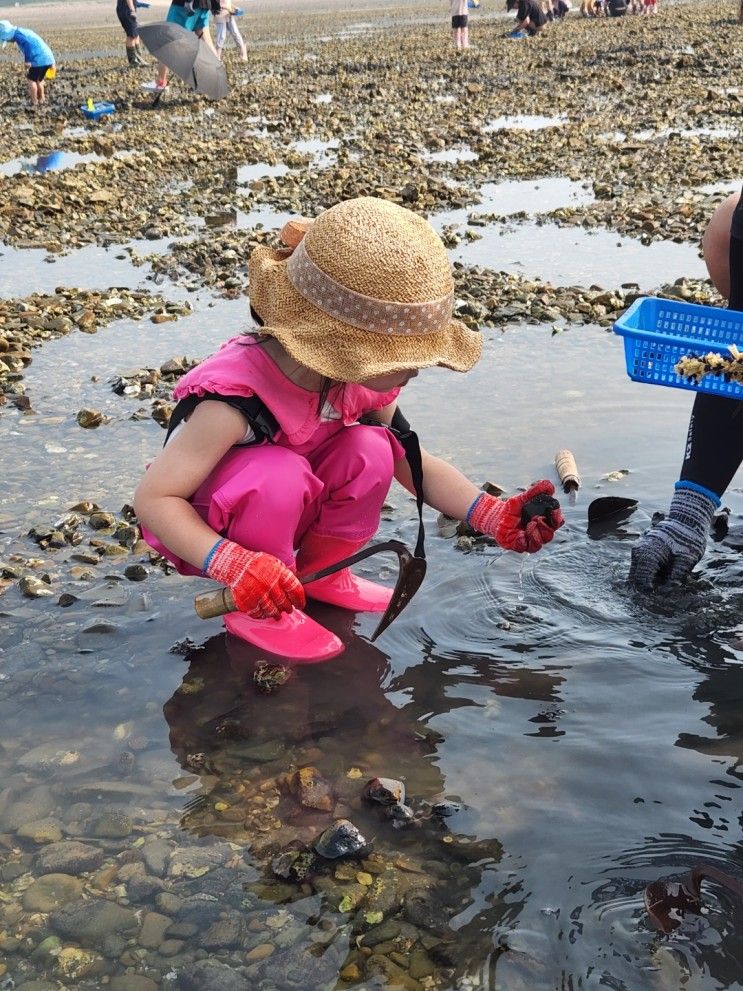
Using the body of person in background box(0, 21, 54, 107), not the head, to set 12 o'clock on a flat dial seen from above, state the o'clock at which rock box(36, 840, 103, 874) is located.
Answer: The rock is roughly at 9 o'clock from the person in background.

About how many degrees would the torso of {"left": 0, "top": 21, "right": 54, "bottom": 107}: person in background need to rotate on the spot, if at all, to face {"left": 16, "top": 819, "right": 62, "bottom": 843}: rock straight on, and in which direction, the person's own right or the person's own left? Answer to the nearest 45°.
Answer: approximately 90° to the person's own left

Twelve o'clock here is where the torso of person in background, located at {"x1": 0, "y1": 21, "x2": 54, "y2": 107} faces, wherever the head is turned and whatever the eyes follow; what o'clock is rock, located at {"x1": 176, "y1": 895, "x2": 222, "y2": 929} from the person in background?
The rock is roughly at 9 o'clock from the person in background.

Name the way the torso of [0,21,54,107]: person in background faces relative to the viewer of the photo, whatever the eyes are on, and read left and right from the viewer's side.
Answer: facing to the left of the viewer

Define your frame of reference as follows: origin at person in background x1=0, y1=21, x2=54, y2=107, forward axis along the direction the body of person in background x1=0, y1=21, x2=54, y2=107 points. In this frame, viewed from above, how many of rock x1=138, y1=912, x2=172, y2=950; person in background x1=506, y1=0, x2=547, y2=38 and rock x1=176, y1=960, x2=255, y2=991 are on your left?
2

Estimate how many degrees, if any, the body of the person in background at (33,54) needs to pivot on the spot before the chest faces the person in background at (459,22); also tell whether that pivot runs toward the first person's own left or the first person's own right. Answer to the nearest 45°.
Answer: approximately 135° to the first person's own right

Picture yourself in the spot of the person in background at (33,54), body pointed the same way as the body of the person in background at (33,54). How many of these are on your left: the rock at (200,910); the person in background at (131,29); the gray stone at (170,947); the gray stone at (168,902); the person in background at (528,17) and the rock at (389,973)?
4

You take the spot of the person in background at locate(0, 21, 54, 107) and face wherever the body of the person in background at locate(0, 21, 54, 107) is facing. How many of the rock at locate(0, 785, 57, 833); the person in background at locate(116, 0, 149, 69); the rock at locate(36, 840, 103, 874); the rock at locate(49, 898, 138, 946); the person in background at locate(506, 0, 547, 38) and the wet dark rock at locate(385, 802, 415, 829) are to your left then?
4

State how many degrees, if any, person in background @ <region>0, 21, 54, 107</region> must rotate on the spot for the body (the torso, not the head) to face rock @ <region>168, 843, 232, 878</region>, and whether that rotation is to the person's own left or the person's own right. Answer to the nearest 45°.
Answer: approximately 90° to the person's own left

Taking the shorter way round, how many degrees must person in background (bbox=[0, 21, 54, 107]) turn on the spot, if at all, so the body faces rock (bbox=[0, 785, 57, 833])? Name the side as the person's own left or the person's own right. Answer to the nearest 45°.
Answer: approximately 90° to the person's own left

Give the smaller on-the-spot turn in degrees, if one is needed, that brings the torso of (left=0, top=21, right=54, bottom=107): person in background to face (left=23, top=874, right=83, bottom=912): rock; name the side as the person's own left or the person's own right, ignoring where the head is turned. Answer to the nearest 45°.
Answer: approximately 90° to the person's own left

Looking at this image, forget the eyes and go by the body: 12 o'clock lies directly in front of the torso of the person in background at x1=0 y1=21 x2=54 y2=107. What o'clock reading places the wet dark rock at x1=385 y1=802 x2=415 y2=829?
The wet dark rock is roughly at 9 o'clock from the person in background.

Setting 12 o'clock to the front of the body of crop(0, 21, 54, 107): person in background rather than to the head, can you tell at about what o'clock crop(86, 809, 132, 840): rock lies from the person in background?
The rock is roughly at 9 o'clock from the person in background.

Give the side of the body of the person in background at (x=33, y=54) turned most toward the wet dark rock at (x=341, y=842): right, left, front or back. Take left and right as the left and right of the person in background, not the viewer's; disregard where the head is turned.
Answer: left

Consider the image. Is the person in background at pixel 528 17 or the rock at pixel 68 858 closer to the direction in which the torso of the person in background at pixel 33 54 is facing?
the rock
